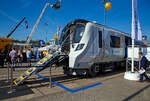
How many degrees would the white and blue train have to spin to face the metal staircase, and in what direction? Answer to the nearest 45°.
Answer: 0° — it already faces it

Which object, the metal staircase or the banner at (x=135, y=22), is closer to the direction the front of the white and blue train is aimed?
the metal staircase

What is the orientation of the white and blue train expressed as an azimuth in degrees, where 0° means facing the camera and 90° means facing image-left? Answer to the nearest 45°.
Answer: approximately 45°
